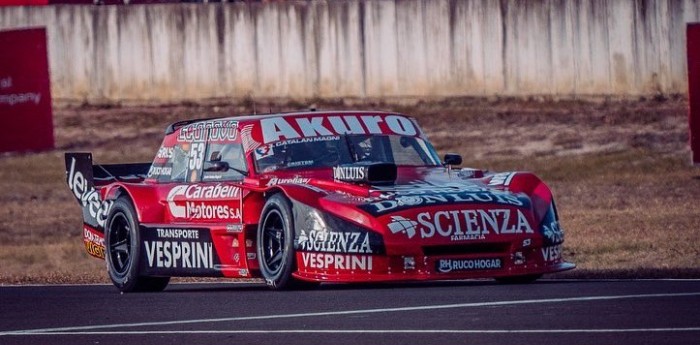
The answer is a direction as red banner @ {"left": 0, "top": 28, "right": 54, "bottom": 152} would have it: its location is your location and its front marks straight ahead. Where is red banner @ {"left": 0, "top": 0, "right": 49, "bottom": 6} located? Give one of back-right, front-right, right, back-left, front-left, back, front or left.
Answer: back

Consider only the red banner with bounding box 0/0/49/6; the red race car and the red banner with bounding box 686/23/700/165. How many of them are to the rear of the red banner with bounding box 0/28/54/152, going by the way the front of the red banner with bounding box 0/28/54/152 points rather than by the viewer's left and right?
1

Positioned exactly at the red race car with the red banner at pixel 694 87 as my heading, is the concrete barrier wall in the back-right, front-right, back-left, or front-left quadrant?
front-left

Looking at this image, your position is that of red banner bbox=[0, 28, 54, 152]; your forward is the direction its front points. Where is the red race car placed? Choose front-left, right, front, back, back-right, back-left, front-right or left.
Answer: front

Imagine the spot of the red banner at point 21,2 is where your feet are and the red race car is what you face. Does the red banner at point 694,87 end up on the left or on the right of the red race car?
left

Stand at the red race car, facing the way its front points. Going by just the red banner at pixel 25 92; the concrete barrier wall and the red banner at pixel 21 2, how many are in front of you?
0

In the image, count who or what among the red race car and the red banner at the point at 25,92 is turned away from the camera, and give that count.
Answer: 0

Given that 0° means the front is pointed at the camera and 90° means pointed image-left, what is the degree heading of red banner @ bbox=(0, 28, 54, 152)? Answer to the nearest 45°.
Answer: approximately 0°

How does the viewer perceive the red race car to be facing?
facing the viewer and to the right of the viewer

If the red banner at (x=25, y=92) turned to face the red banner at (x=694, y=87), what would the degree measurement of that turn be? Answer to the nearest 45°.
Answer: approximately 45° to its left

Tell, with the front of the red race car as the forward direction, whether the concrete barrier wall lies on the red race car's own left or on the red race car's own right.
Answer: on the red race car's own left

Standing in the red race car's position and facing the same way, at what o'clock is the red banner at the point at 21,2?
The red banner is roughly at 7 o'clock from the red race car.
